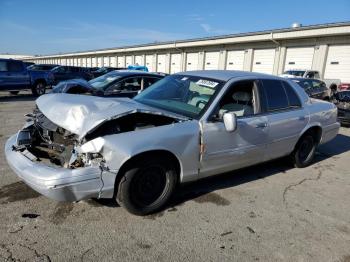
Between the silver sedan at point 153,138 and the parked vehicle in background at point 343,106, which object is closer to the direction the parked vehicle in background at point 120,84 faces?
the silver sedan

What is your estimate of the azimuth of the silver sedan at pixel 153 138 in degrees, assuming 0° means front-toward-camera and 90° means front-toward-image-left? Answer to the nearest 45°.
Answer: approximately 45°

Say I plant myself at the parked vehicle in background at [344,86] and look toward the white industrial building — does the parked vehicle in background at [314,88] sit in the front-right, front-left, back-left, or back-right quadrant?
back-left

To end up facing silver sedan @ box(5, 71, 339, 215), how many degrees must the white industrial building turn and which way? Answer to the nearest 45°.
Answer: approximately 45° to its left

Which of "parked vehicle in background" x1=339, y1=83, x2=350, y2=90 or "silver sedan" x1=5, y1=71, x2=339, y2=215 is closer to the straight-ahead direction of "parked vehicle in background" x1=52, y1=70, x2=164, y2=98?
the silver sedan

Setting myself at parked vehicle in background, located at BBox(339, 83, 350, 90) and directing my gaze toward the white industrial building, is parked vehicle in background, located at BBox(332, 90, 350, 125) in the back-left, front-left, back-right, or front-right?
back-left

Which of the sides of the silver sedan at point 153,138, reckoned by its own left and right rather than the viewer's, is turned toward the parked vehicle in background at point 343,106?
back

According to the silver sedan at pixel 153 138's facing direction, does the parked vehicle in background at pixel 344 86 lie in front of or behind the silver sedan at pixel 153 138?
behind

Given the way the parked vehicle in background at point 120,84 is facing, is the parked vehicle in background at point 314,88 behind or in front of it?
behind

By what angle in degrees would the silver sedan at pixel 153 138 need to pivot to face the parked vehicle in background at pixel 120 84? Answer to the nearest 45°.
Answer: approximately 135° to its right

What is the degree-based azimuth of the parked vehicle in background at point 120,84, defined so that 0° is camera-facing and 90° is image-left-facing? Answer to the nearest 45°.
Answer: approximately 45°

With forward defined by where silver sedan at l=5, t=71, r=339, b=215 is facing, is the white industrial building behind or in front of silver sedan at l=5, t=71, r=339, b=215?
behind
